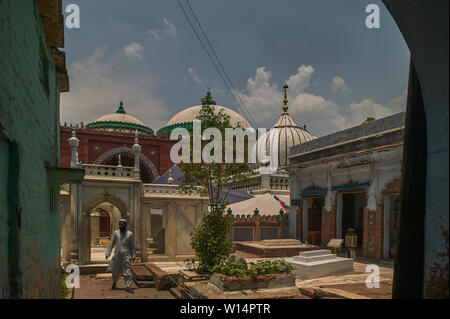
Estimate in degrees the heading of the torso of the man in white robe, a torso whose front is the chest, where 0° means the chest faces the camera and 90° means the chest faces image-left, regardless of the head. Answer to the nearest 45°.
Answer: approximately 0°
